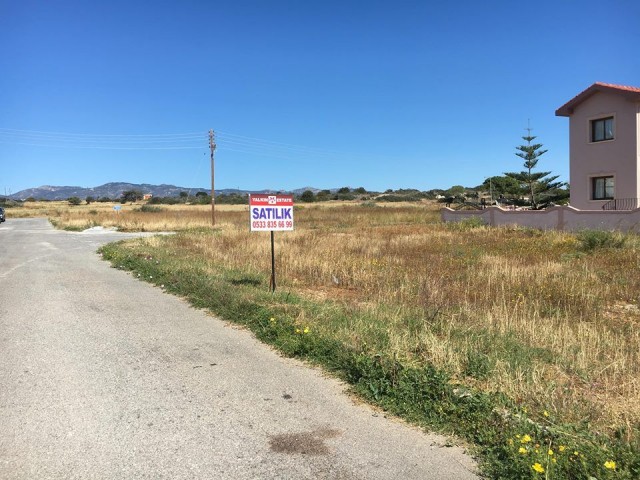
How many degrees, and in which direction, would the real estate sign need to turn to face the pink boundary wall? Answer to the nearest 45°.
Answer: approximately 135° to its left

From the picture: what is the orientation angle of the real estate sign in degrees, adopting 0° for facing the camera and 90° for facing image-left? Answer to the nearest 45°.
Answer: approximately 0°

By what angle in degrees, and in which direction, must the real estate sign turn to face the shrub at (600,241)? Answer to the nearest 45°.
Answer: approximately 135° to its left

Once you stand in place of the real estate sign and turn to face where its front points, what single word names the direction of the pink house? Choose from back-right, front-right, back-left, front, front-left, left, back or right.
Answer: back-left
